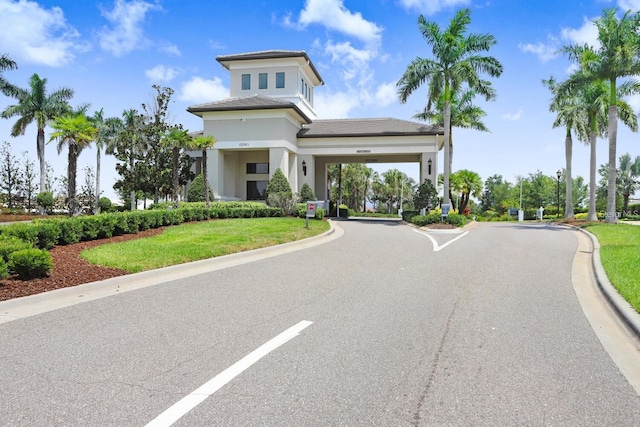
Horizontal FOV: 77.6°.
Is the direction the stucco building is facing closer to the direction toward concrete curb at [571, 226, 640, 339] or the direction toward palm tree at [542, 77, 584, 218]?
the concrete curb

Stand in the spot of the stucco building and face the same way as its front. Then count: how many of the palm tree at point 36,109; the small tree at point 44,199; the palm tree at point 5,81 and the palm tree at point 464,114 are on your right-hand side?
3

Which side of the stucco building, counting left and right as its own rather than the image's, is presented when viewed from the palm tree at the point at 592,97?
left

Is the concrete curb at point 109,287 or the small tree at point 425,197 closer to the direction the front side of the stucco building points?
the concrete curb

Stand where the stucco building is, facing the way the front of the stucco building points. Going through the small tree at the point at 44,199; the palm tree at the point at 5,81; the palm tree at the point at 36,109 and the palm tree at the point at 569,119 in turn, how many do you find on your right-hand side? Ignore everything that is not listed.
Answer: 3

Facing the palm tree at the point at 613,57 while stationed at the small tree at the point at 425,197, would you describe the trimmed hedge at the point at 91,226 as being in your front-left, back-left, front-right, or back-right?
back-right

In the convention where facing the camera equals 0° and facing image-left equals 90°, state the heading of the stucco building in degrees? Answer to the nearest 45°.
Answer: approximately 0°

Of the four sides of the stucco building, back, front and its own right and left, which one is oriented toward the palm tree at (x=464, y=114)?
left

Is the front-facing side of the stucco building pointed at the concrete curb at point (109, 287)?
yes

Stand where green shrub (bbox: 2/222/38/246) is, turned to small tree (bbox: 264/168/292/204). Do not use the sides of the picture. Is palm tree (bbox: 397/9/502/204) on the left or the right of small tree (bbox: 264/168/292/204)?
right
